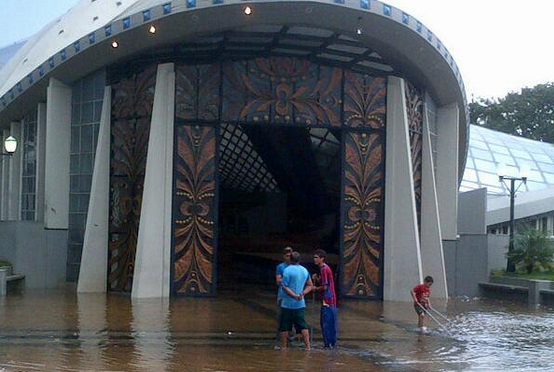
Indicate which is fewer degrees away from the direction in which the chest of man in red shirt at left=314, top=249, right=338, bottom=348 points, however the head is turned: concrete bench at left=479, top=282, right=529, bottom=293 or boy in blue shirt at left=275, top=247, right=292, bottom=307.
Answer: the boy in blue shirt

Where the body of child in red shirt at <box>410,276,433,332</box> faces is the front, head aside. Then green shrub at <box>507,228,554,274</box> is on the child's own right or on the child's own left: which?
on the child's own left

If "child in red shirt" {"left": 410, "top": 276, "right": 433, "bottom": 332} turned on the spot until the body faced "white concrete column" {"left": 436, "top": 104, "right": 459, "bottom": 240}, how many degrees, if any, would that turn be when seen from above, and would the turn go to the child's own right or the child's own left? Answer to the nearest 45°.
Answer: approximately 135° to the child's own left

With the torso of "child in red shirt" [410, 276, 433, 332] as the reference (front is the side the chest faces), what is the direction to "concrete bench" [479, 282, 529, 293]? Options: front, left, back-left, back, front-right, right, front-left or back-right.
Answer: back-left
